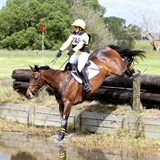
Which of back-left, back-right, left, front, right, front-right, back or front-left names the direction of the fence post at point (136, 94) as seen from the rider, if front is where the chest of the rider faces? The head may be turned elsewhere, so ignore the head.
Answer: back-left

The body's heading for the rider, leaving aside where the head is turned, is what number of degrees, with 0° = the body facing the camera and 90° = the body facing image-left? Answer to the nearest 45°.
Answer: approximately 45°
